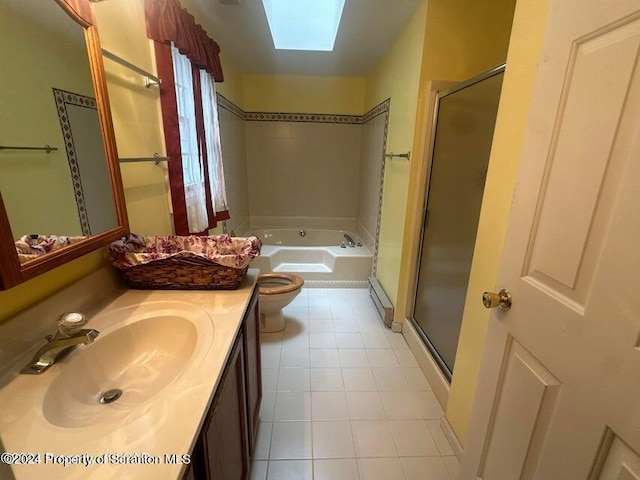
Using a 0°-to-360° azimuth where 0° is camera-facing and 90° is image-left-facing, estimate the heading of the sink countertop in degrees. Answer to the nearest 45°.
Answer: approximately 270°

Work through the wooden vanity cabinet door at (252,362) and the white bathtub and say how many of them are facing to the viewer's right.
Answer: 1

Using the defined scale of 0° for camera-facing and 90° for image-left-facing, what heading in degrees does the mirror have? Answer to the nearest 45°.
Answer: approximately 315°

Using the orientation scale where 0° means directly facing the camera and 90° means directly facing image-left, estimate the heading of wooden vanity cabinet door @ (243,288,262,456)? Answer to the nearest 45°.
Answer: approximately 270°
